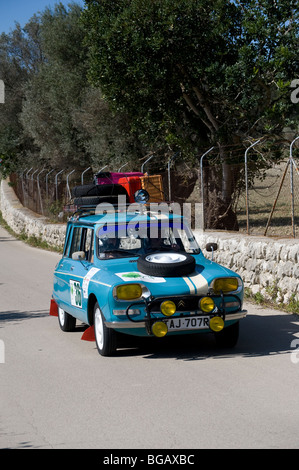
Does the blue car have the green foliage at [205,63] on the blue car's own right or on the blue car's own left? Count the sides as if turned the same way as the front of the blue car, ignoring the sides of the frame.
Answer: on the blue car's own left

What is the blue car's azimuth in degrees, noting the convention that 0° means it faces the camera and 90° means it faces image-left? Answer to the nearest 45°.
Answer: approximately 315°

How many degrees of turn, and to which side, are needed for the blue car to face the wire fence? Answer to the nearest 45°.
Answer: approximately 135° to its left

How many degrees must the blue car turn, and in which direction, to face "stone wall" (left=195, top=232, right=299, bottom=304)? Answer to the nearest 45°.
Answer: approximately 90° to its left
